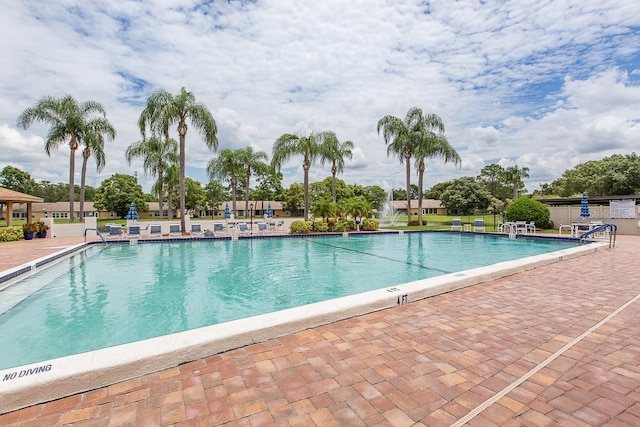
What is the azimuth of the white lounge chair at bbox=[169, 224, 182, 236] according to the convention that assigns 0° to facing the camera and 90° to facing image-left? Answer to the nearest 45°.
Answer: approximately 0°

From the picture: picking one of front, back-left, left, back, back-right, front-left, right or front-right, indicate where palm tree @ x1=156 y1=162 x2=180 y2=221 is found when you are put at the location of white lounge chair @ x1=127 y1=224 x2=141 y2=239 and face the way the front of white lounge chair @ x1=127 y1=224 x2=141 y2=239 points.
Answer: back

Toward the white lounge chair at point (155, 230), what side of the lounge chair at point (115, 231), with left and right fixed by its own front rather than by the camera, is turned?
left

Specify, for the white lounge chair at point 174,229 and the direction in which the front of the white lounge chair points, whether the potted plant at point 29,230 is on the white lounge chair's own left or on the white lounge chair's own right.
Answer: on the white lounge chair's own right

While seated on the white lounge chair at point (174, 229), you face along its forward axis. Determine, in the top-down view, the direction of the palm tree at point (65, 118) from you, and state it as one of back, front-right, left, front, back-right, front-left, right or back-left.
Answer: back-right

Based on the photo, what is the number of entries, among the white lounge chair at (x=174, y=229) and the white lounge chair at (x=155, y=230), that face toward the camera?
2

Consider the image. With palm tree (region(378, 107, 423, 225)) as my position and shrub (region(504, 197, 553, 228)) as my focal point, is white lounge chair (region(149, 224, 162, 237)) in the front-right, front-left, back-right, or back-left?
back-right
